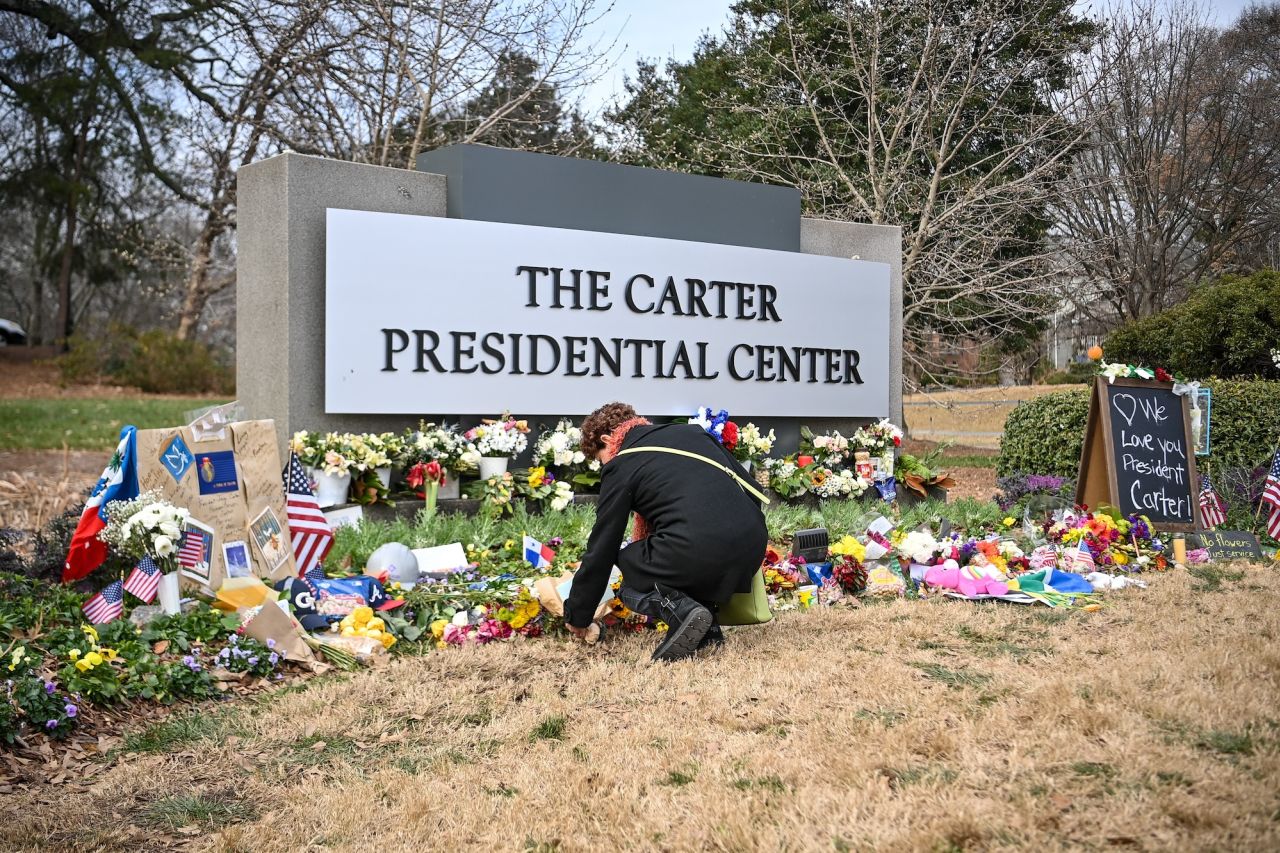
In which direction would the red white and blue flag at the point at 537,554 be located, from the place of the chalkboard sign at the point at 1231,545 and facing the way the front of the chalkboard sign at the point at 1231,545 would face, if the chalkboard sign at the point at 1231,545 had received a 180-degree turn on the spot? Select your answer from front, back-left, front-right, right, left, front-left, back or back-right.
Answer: back-left

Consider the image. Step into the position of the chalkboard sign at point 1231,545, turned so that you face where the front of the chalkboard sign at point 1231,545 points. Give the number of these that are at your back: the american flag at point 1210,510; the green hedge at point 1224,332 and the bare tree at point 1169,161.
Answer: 3

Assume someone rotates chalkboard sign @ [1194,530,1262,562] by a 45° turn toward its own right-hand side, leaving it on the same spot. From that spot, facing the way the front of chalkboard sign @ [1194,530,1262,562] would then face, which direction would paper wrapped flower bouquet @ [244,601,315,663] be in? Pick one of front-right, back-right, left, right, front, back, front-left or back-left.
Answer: front

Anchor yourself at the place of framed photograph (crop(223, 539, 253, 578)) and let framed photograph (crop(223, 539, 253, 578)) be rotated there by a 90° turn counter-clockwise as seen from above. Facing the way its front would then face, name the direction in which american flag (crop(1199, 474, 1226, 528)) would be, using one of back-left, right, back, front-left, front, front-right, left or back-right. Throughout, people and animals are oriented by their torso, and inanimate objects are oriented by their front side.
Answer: front

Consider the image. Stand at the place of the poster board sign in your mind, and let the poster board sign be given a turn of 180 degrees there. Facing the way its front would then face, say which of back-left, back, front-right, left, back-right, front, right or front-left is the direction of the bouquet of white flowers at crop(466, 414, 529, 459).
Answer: front-right

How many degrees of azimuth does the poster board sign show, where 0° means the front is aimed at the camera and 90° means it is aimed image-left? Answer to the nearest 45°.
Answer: approximately 0°

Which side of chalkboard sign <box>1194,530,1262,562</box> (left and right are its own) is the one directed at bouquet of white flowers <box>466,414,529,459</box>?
right

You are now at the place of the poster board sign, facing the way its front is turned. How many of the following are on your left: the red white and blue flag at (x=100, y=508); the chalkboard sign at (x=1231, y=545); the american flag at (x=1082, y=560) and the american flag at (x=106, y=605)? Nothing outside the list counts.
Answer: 2

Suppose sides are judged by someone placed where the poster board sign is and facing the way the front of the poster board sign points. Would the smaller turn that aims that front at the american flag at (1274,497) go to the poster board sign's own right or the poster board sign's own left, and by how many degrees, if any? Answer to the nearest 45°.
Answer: approximately 90° to the poster board sign's own left

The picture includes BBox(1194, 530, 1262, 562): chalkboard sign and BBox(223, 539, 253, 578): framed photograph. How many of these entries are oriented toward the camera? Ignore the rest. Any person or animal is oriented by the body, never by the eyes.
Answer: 2

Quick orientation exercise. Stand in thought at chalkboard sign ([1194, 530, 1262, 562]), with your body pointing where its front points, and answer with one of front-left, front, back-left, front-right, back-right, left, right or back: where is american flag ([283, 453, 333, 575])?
front-right

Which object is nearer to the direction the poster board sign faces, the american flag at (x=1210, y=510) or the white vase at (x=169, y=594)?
the white vase

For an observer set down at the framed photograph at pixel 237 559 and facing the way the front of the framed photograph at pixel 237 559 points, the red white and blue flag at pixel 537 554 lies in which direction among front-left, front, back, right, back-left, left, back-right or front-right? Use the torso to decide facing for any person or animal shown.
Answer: left

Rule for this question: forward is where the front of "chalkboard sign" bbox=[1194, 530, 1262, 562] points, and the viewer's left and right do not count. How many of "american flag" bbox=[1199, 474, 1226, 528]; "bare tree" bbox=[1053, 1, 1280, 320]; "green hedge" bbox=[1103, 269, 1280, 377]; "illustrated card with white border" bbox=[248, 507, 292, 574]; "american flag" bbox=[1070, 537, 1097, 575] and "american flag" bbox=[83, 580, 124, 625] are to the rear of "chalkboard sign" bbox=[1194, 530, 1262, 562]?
3

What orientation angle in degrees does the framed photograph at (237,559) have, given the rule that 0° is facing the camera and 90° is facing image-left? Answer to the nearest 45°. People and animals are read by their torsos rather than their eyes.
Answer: approximately 0°
